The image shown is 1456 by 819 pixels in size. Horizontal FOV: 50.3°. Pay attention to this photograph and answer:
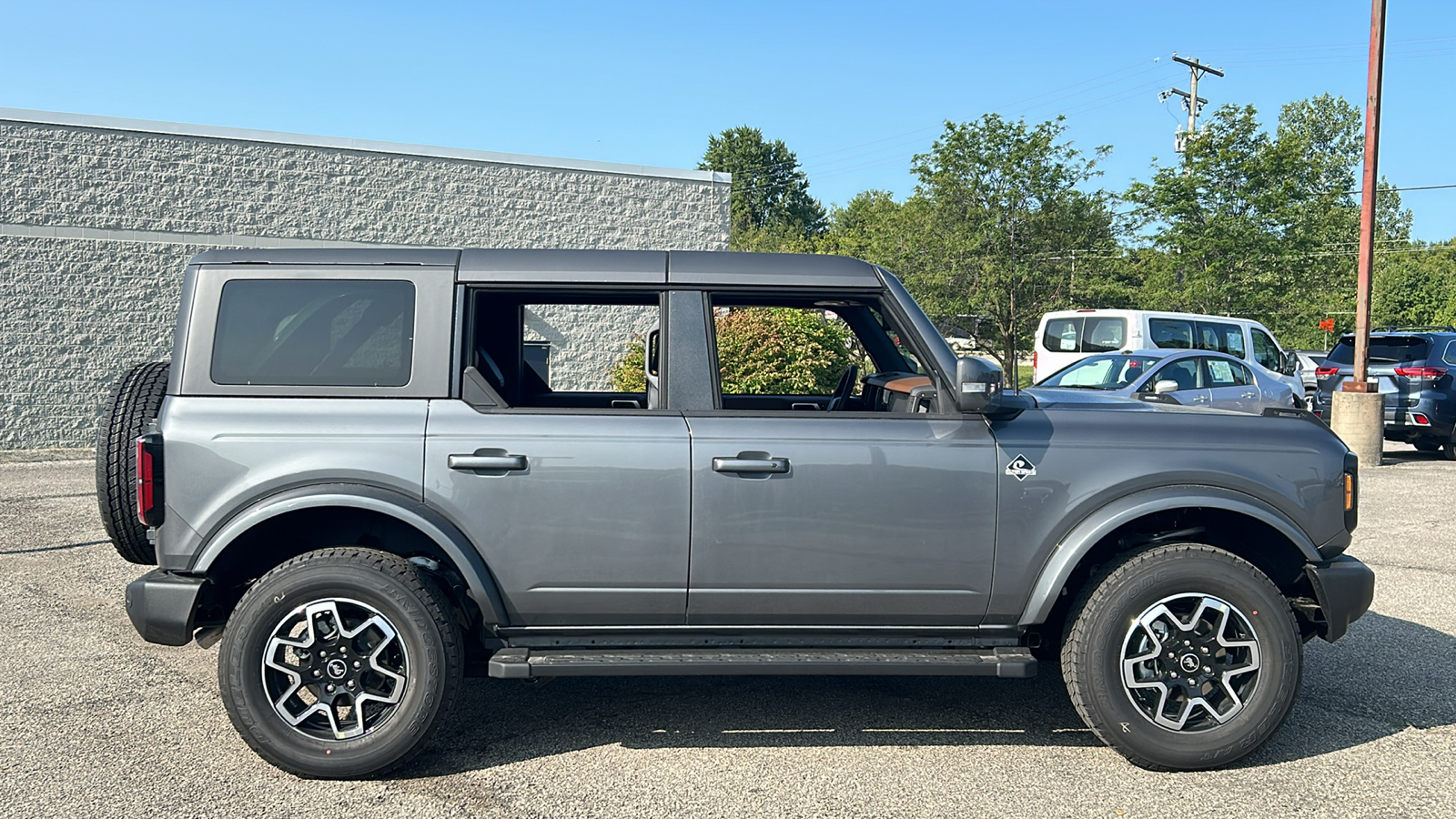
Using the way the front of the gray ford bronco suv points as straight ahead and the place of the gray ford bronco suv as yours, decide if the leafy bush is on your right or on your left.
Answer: on your left

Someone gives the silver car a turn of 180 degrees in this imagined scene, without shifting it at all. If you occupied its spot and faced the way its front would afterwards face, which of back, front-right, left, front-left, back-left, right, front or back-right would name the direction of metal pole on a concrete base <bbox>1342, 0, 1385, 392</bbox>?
front

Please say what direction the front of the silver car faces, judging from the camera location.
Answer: facing the viewer and to the left of the viewer

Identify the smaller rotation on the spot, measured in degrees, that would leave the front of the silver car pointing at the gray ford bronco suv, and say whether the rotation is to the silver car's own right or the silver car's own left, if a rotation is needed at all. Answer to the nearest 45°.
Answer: approximately 45° to the silver car's own left

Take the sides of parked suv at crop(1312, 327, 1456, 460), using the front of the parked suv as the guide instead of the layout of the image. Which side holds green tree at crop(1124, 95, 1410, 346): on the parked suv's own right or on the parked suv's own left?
on the parked suv's own left

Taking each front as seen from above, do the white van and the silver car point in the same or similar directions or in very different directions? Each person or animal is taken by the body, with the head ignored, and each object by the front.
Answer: very different directions

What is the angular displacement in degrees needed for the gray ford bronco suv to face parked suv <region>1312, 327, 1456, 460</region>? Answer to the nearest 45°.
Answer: approximately 45° to its left

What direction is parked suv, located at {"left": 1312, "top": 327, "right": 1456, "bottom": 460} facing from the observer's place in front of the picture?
facing away from the viewer and to the right of the viewer

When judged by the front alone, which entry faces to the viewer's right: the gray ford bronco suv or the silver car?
the gray ford bronco suv

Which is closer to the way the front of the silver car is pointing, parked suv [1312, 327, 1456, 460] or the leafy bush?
the leafy bush

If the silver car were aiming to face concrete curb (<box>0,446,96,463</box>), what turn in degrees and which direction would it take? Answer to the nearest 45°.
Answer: approximately 45° to its right

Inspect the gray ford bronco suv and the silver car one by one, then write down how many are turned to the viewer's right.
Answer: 1

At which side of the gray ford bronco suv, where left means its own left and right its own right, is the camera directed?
right

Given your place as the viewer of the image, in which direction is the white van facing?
facing away from the viewer and to the right of the viewer
